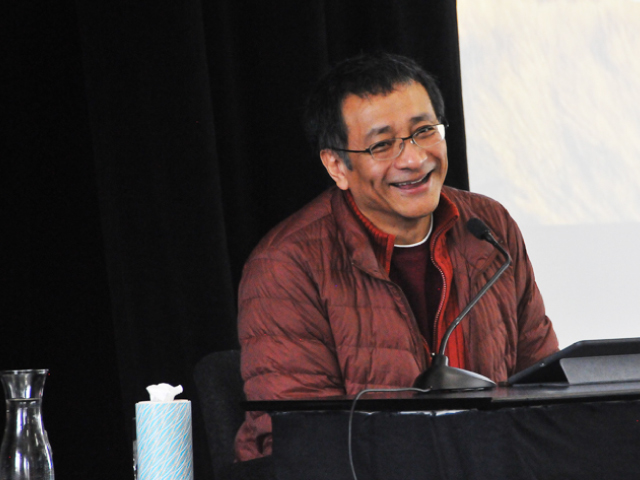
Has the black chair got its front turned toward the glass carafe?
no

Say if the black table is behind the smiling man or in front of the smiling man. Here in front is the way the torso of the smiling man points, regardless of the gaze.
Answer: in front

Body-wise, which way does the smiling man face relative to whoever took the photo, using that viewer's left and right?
facing the viewer and to the right of the viewer

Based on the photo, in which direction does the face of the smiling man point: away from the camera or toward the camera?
toward the camera

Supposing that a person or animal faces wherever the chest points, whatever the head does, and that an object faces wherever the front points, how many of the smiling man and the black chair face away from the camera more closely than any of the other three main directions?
0

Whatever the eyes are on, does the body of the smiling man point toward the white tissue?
no

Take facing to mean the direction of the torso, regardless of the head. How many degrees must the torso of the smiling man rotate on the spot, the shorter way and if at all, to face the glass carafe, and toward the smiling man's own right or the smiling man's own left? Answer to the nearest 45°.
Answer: approximately 90° to the smiling man's own right

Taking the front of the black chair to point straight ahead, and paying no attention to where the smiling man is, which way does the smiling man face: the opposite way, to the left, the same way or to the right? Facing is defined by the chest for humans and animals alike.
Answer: the same way
